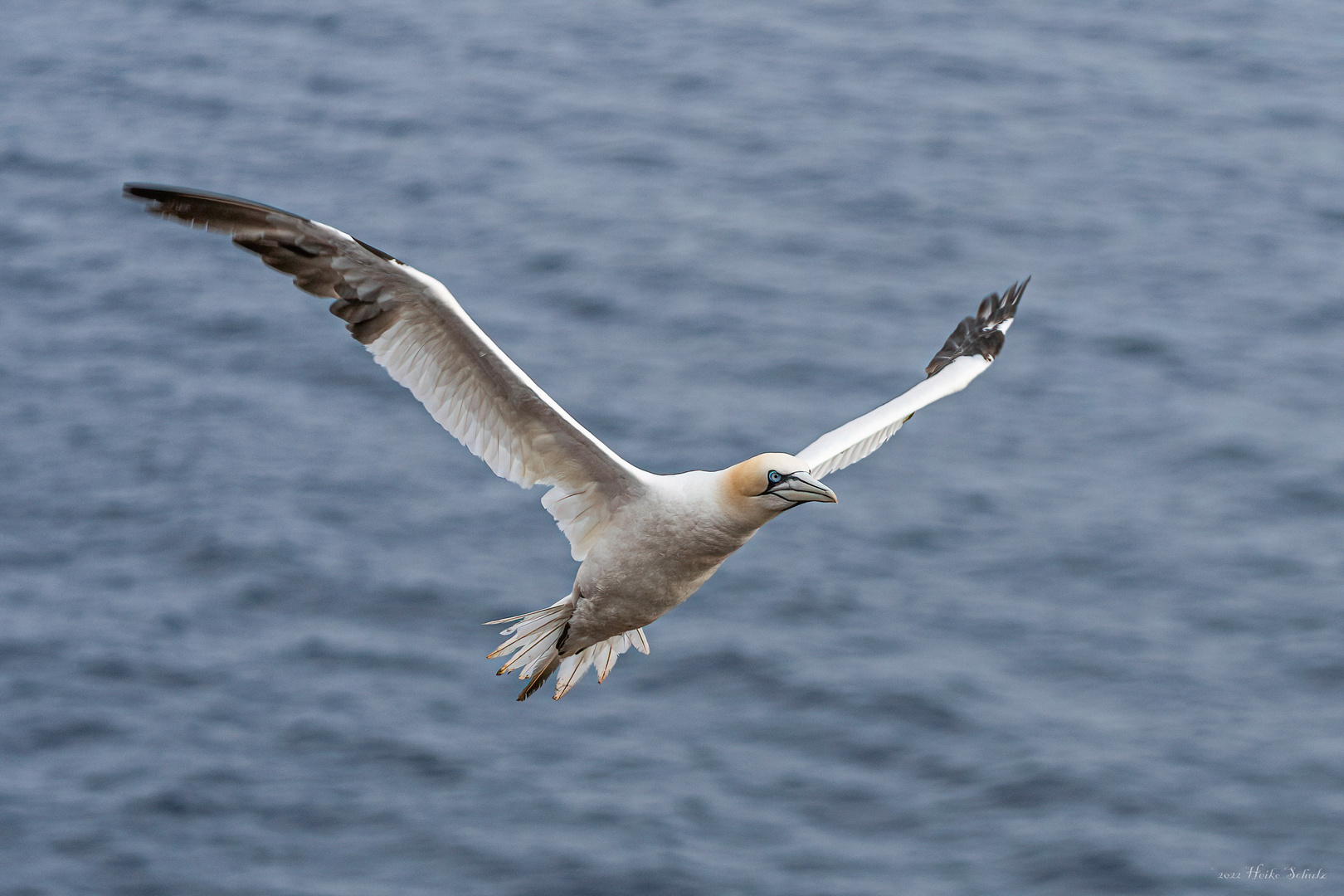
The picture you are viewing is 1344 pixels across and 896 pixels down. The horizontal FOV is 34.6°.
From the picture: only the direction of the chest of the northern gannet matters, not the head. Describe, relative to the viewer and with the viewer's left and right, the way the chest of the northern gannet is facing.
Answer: facing the viewer and to the right of the viewer
